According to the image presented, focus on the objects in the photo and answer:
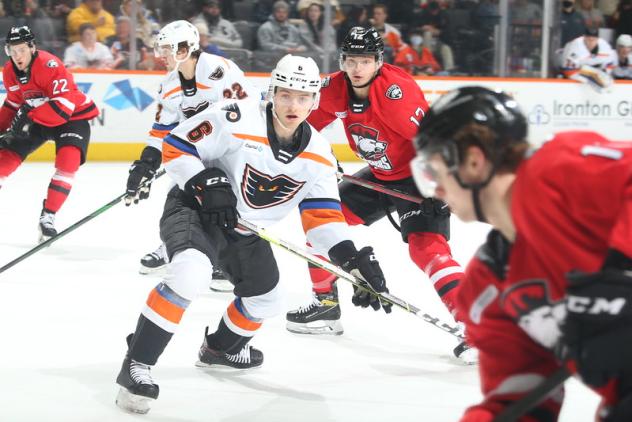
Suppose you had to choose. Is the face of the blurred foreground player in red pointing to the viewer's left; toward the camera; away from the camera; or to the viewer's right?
to the viewer's left

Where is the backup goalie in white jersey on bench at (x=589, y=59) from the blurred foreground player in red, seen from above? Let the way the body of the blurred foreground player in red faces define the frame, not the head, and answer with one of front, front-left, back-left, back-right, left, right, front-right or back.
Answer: back-right

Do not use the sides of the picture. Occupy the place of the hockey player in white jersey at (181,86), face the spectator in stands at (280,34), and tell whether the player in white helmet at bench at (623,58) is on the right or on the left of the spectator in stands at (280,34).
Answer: right

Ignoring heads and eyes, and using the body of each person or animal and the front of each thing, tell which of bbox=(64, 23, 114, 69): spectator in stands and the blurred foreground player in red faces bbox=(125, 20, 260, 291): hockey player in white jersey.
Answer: the spectator in stands

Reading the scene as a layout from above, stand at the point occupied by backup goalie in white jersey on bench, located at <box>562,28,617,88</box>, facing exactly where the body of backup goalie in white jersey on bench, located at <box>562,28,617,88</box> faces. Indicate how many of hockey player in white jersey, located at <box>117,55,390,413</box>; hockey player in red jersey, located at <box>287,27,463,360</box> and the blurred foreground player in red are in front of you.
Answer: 3

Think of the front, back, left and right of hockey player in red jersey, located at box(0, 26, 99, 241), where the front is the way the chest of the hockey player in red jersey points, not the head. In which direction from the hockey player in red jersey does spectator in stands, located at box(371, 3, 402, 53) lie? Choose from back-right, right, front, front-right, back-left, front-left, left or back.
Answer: back

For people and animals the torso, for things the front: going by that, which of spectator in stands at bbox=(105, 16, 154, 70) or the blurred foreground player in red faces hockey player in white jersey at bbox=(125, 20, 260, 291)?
the spectator in stands

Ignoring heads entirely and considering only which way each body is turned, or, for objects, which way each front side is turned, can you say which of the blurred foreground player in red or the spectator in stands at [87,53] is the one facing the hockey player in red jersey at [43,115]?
the spectator in stands

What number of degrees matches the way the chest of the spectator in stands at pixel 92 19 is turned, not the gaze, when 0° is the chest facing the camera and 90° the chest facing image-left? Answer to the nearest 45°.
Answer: approximately 0°

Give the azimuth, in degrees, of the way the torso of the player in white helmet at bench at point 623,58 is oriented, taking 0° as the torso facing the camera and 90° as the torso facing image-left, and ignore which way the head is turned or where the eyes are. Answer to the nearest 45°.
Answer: approximately 0°
